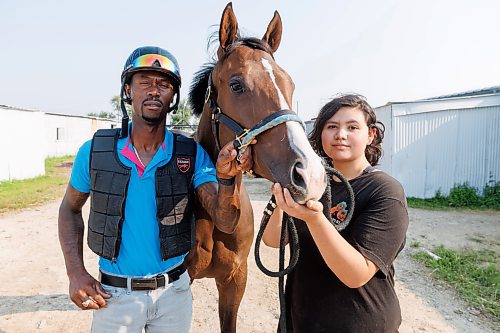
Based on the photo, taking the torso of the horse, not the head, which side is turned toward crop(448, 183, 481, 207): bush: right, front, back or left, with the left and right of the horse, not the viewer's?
left

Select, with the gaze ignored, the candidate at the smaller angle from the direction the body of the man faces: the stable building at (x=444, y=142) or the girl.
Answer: the girl

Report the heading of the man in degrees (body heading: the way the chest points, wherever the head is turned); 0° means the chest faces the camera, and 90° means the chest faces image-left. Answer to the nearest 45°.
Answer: approximately 0°

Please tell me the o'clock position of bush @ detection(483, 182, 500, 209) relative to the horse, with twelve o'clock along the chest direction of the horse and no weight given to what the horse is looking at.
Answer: The bush is roughly at 7 o'clock from the horse.

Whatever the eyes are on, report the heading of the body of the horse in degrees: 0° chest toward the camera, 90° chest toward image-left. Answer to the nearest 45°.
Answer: approximately 315°

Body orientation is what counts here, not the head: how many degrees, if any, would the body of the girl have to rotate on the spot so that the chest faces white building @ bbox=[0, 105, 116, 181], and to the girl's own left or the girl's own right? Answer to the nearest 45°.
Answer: approximately 90° to the girl's own right
